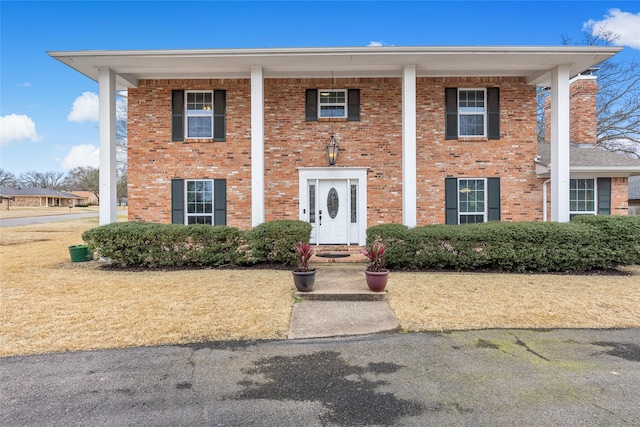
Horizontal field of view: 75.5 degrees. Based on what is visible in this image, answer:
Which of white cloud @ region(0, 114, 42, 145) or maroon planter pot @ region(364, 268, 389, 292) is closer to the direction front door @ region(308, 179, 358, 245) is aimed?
the maroon planter pot

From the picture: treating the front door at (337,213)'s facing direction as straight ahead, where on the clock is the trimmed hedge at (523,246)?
The trimmed hedge is roughly at 10 o'clock from the front door.

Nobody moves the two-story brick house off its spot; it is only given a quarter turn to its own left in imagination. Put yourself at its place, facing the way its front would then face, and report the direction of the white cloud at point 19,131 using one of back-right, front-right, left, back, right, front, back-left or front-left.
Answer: back-left

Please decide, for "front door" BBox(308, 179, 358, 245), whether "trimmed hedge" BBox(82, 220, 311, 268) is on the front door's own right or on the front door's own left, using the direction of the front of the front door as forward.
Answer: on the front door's own right

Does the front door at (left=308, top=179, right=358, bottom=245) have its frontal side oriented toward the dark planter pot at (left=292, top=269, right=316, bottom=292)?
yes

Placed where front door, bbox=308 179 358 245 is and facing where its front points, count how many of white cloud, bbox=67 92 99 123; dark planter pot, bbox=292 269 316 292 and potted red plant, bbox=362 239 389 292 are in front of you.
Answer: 2

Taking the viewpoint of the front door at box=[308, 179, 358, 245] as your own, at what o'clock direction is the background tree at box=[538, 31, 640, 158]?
The background tree is roughly at 8 o'clock from the front door.

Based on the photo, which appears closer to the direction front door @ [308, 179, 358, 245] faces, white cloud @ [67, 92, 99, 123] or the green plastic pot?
the green plastic pot

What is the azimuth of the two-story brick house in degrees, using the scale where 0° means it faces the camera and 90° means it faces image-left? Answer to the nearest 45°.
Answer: approximately 0°

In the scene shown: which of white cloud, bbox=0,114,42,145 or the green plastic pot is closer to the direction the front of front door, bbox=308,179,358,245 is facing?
the green plastic pot
